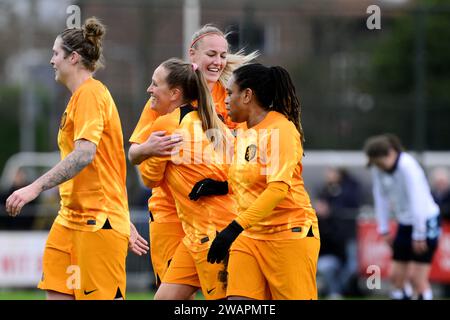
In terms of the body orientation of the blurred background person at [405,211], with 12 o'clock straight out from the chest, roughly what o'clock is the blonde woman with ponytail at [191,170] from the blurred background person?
The blonde woman with ponytail is roughly at 11 o'clock from the blurred background person.

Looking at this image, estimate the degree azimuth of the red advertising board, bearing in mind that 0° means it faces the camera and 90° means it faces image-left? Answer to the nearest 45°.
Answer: approximately 0°

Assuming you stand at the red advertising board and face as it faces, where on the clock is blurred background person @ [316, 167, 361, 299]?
The blurred background person is roughly at 2 o'clock from the red advertising board.

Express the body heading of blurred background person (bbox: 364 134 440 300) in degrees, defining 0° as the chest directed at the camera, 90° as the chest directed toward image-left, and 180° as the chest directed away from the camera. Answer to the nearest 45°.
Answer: approximately 45°

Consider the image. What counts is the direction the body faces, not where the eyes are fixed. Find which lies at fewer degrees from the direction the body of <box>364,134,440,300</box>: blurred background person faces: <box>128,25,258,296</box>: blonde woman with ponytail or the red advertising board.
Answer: the blonde woman with ponytail
